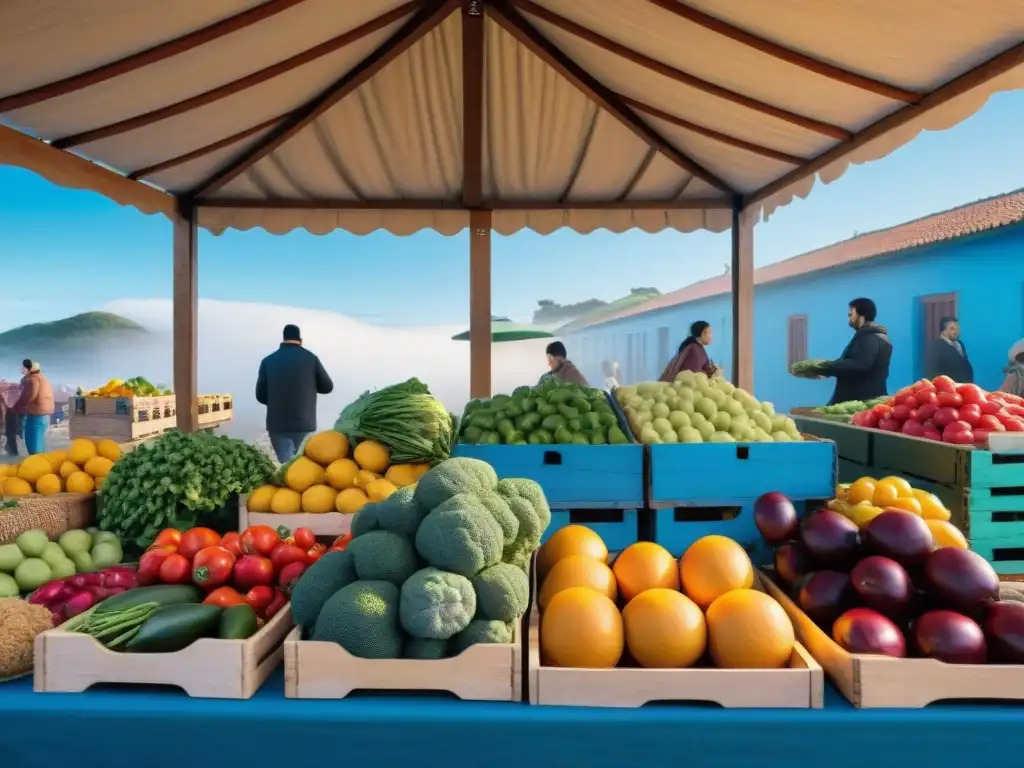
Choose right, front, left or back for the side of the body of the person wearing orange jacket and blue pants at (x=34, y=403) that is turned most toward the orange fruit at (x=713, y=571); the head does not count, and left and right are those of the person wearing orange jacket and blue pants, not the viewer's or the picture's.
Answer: left

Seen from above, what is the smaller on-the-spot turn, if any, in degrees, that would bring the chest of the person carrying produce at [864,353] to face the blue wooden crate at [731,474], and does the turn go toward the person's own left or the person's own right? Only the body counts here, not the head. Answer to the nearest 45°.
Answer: approximately 90° to the person's own left

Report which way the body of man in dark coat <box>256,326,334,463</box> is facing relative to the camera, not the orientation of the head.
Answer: away from the camera

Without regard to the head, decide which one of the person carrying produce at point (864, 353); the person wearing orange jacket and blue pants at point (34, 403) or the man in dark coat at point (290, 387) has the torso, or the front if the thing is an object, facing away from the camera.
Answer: the man in dark coat

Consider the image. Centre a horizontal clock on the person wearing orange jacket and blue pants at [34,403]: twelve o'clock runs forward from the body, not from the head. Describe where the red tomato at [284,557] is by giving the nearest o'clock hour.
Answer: The red tomato is roughly at 9 o'clock from the person wearing orange jacket and blue pants.

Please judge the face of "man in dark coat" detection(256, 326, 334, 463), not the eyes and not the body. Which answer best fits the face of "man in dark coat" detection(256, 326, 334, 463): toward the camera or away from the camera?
away from the camera

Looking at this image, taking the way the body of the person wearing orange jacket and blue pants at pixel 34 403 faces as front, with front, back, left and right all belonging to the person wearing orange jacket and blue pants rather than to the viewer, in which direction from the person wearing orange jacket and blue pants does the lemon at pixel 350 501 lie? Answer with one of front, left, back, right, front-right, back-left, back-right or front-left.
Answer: left

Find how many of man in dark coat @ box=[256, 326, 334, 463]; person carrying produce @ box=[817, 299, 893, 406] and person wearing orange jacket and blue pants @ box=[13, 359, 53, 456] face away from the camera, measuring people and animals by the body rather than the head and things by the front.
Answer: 1

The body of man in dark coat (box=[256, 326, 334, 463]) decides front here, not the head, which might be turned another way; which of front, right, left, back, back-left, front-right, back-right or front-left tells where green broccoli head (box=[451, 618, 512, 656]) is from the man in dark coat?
back

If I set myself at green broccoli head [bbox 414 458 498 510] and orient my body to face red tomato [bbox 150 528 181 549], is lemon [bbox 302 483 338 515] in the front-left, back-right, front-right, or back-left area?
front-right

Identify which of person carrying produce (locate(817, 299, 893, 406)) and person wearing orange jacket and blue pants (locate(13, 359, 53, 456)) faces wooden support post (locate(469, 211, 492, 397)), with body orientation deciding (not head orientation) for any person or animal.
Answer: person carrying produce (locate(817, 299, 893, 406))

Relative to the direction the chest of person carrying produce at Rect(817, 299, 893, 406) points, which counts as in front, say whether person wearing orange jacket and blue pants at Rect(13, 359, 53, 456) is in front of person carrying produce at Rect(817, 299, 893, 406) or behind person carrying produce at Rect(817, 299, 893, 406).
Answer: in front

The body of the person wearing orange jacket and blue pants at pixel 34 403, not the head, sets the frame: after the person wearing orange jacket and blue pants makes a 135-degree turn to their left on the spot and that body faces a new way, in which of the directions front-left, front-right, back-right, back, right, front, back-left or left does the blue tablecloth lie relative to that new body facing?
front-right

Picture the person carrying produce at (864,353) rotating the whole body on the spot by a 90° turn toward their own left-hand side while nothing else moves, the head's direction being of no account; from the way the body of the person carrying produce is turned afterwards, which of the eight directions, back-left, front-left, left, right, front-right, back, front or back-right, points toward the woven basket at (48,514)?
front-right

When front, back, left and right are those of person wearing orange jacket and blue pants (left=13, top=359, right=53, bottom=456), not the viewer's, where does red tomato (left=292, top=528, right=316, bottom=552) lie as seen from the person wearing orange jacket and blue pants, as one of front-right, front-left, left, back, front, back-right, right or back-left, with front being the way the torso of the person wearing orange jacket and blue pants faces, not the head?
left

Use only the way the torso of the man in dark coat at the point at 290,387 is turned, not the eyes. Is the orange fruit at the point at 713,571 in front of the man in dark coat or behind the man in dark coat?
behind

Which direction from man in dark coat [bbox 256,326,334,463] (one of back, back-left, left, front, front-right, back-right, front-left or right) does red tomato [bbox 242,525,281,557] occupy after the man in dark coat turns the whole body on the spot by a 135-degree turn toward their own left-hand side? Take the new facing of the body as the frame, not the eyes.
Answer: front-left

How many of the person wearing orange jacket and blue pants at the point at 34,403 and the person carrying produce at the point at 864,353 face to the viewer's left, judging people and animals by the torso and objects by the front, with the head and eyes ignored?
2

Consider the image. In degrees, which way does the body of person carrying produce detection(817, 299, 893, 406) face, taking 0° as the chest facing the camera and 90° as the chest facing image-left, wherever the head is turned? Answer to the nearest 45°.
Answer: approximately 90°

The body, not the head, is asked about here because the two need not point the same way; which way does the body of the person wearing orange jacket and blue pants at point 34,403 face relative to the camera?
to the viewer's left
